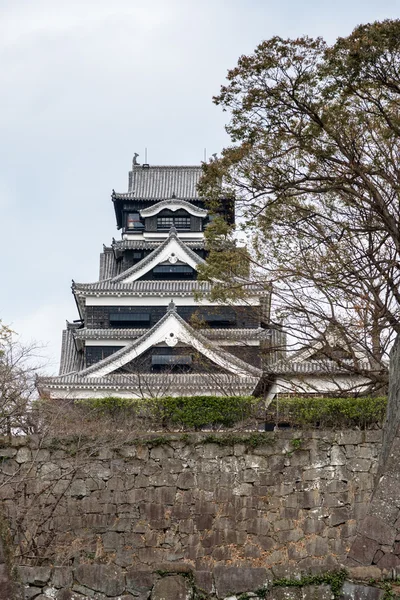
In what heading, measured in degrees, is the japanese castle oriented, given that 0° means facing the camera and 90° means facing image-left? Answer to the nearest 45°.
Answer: approximately 0°

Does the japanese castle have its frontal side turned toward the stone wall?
yes

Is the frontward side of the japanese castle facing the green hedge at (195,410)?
yes
